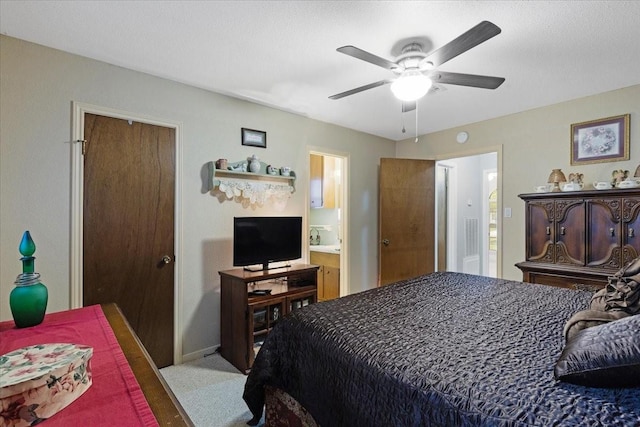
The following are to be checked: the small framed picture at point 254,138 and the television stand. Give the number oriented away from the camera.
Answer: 0

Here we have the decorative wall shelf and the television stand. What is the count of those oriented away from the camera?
0

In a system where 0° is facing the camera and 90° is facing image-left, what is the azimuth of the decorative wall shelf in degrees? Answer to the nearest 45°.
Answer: approximately 315°

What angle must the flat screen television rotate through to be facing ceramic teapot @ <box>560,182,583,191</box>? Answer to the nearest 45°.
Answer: approximately 45° to its left

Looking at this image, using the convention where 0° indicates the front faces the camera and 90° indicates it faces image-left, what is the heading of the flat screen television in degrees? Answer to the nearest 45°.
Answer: approximately 315°

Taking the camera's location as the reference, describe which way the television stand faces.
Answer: facing the viewer and to the right of the viewer

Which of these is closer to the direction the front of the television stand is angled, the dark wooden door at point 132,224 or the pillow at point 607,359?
the pillow

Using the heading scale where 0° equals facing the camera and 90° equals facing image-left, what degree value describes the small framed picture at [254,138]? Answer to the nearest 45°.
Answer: approximately 315°

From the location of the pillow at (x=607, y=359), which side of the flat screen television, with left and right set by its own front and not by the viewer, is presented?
front
